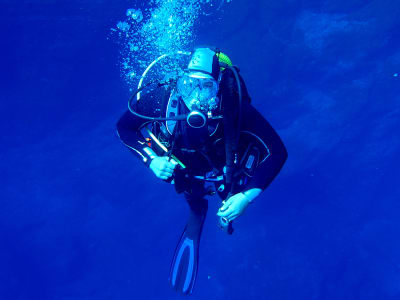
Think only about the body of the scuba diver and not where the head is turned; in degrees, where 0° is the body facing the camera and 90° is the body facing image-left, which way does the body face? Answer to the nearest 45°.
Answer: approximately 0°
